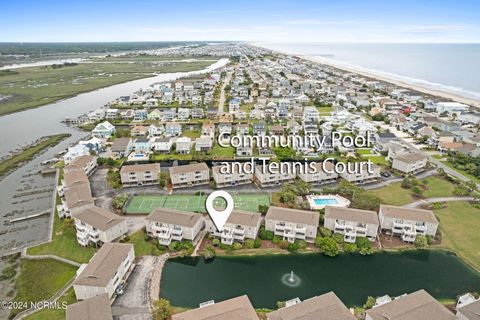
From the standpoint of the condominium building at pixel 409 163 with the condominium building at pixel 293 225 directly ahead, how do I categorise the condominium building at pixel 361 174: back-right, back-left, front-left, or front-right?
front-right

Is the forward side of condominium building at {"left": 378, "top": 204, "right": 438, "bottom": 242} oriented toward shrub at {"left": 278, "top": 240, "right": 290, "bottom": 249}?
no

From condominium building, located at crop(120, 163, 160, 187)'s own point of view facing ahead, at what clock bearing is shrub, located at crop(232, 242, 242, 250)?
The shrub is roughly at 11 o'clock from the condominium building.

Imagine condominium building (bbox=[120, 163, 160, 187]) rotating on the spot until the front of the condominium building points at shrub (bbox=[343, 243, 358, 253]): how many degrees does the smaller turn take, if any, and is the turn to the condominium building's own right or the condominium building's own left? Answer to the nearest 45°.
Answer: approximately 45° to the condominium building's own left

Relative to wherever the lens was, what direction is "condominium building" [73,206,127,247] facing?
facing the viewer and to the left of the viewer

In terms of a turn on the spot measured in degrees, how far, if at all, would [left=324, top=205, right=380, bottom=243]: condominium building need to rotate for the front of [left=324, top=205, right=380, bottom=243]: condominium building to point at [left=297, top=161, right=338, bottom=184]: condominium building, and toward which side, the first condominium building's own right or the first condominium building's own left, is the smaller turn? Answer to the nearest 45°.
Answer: approximately 180°

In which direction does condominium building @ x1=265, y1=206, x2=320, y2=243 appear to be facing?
toward the camera

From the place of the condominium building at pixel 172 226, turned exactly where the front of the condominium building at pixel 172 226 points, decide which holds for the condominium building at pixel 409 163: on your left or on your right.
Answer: on your left

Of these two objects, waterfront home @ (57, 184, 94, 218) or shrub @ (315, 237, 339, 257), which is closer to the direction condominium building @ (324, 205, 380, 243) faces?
the shrub

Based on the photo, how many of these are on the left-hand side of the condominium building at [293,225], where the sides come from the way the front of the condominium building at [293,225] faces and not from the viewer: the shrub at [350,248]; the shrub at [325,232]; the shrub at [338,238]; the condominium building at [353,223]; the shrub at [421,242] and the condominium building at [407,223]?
6

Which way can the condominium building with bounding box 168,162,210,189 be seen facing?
toward the camera

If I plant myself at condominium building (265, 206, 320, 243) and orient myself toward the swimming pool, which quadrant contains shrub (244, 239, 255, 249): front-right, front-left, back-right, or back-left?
back-left

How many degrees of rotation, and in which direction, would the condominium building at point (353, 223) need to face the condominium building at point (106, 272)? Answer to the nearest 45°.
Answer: approximately 45° to its right

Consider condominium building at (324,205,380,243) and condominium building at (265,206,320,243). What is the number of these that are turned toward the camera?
2

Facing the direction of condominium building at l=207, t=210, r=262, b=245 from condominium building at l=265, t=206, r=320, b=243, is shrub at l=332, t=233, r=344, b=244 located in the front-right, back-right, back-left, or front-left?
back-left

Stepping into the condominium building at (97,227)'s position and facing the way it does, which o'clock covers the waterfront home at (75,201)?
The waterfront home is roughly at 4 o'clock from the condominium building.
